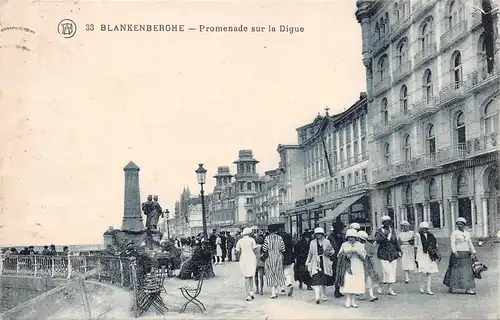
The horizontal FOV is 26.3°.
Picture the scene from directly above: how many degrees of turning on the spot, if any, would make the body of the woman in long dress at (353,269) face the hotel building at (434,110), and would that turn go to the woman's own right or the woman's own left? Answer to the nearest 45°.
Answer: approximately 180°

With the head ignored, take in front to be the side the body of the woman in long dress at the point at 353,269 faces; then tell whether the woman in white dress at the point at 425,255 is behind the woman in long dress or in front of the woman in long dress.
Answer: behind

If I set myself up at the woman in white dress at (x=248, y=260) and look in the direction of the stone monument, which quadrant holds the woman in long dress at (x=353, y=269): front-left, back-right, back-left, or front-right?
back-right

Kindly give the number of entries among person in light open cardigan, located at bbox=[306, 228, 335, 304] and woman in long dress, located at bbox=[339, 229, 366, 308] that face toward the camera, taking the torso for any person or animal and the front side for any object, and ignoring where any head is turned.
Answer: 2

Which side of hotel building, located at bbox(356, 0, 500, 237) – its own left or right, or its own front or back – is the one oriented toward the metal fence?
front

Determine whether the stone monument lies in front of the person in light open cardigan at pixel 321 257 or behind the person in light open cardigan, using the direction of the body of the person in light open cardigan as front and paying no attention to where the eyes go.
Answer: behind

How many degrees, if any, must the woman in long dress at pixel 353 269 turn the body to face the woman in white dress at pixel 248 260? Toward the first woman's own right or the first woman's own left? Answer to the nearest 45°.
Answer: approximately 135° to the first woman's own right

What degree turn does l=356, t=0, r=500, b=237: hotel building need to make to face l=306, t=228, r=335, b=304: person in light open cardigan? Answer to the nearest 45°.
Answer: approximately 45° to its left

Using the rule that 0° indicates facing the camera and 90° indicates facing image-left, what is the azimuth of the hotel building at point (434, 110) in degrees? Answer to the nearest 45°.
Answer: approximately 45°

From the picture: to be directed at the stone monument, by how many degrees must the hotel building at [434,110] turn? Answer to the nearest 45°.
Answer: approximately 45° to its right

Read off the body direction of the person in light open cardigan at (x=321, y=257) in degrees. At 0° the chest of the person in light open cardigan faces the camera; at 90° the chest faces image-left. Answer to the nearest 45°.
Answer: approximately 0°

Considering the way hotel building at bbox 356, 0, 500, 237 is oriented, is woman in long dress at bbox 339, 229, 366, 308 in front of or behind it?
in front
